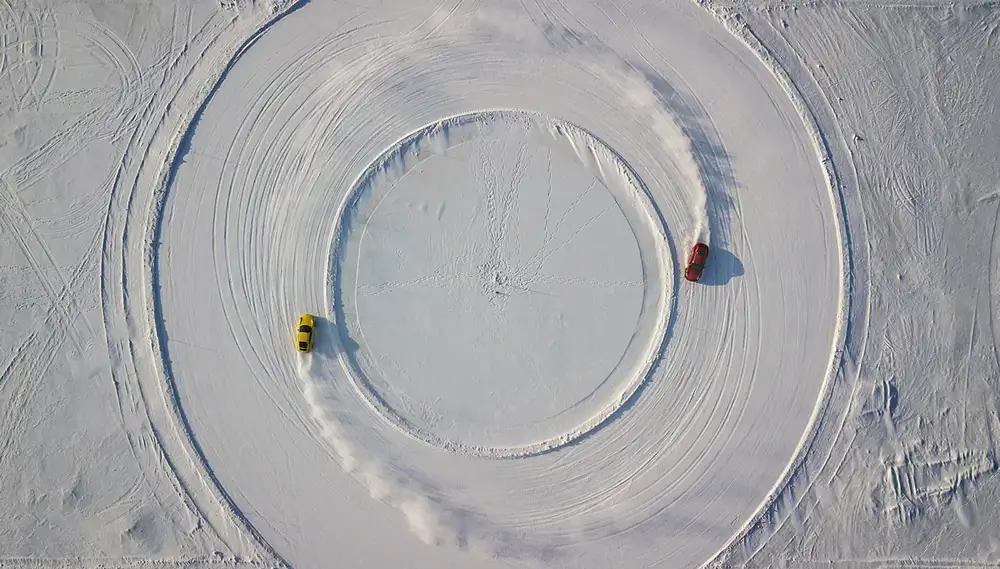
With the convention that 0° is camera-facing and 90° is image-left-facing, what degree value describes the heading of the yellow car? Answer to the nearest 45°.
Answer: approximately 180°

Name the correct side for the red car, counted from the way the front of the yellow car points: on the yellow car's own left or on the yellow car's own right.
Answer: on the yellow car's own right
